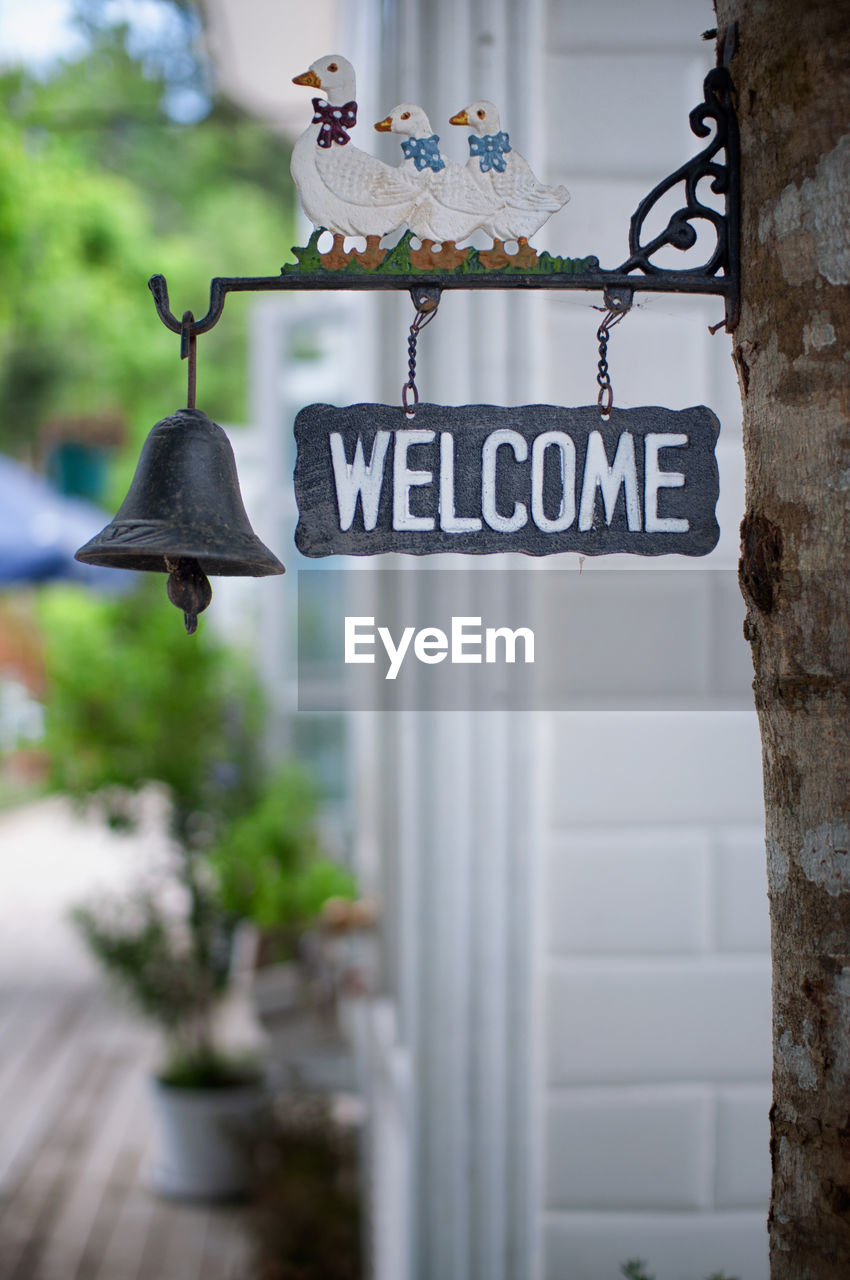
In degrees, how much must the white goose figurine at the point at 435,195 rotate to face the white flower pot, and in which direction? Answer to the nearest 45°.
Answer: approximately 90° to its right

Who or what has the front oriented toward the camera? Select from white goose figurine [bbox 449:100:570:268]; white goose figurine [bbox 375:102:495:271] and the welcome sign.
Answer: the welcome sign

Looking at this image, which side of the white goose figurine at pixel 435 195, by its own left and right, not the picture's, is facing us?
left

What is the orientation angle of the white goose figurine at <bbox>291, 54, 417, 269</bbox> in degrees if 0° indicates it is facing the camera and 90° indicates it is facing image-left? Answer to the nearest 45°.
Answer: approximately 90°

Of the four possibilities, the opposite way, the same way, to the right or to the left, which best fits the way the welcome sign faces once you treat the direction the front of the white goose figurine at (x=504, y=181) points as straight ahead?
to the left

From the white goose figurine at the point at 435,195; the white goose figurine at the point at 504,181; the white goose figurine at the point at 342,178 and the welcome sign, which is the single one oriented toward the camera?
the welcome sign

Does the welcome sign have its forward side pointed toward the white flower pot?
no

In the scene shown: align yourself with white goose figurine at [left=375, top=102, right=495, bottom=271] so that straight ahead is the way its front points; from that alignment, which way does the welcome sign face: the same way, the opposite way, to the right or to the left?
to the left

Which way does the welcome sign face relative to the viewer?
toward the camera

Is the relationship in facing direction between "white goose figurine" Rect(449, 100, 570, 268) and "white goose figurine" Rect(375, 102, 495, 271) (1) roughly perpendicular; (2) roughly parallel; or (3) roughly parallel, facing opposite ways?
roughly parallel

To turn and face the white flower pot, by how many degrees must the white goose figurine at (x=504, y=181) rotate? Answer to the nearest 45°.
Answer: approximately 90° to its right

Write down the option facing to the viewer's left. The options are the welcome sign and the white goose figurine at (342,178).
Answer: the white goose figurine

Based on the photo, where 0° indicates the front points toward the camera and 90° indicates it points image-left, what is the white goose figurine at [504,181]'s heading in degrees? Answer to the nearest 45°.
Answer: approximately 90°
